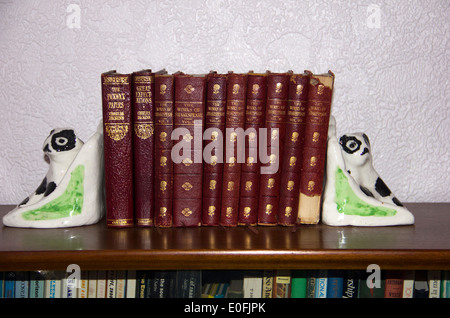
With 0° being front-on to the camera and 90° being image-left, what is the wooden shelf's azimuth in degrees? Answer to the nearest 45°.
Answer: approximately 0°

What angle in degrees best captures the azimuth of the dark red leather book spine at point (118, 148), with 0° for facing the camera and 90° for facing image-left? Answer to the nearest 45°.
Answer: approximately 0°
